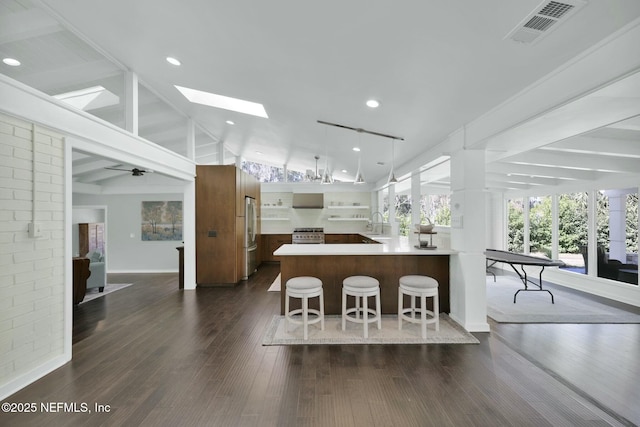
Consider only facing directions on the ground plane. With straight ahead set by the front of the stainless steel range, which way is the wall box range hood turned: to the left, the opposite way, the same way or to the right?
the same way

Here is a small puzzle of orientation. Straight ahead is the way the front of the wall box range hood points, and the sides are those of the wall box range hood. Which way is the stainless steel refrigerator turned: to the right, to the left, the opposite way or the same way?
to the left

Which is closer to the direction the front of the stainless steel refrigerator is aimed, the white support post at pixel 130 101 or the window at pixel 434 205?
the window

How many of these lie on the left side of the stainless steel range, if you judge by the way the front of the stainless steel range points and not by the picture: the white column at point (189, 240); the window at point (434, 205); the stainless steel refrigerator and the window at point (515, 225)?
2

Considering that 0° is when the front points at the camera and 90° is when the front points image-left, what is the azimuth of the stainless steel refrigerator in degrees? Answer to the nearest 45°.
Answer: approximately 270°

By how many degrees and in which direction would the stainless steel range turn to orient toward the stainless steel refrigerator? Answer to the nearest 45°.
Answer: approximately 45° to its right

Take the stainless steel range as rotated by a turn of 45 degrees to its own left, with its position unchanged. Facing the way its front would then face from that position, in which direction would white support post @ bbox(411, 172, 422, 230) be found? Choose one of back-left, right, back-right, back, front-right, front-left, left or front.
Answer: front

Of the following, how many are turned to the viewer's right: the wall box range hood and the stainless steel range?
0

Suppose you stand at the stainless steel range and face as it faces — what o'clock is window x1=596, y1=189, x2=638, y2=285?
The window is roughly at 10 o'clock from the stainless steel range.

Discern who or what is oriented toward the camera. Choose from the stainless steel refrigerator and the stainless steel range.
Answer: the stainless steel range

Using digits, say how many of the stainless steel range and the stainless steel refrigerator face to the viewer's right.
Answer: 1

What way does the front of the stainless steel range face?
toward the camera

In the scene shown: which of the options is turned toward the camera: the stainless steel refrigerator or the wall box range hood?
the wall box range hood

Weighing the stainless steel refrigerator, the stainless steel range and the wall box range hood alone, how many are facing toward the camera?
2

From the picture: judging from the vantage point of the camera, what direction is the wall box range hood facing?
facing the viewer

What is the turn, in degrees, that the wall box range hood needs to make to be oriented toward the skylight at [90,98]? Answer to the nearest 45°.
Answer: approximately 45° to its right

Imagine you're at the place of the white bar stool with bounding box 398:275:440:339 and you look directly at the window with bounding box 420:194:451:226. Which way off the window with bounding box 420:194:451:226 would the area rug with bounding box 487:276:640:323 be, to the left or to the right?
right

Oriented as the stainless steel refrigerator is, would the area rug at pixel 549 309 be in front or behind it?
in front

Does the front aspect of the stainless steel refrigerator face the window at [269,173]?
no
